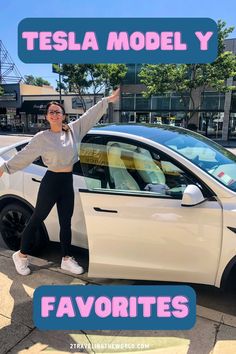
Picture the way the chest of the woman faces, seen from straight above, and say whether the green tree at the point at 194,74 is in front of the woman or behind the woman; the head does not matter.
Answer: behind

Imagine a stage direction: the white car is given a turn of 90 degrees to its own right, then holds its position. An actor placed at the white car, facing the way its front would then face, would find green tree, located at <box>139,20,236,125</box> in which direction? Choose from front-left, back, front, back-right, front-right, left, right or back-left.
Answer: back-right

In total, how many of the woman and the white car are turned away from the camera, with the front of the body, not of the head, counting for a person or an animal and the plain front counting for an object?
0

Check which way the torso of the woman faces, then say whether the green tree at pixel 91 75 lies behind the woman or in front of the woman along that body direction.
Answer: behind

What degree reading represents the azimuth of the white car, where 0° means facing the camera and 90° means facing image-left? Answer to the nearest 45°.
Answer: approximately 315°

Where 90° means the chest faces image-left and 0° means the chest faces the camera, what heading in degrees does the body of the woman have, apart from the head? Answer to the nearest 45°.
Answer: approximately 0°

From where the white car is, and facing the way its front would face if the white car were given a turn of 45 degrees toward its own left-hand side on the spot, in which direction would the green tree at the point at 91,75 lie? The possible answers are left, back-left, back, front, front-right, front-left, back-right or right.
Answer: left
